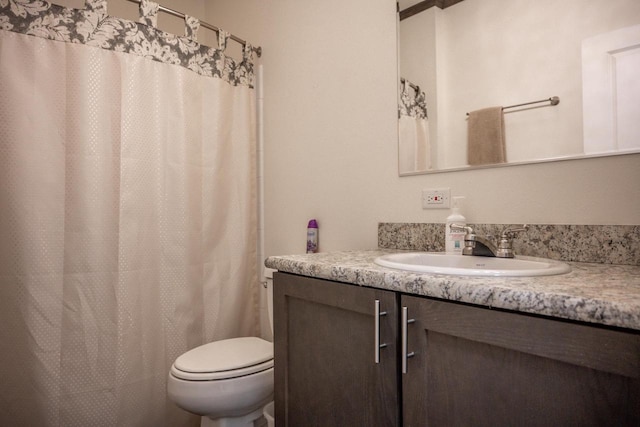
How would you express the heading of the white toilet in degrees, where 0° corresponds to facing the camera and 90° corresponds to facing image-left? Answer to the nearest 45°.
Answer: approximately 45°

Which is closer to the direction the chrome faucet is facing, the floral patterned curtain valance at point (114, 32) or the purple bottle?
the floral patterned curtain valance

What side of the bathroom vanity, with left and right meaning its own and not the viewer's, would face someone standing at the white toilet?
right

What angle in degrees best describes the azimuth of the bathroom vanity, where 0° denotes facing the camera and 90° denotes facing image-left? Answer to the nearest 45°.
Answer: approximately 45°

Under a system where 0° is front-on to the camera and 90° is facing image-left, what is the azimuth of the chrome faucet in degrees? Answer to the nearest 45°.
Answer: approximately 45°

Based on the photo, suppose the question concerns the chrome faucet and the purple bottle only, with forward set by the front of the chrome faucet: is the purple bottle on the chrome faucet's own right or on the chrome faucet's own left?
on the chrome faucet's own right

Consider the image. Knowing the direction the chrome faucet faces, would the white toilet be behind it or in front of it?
in front

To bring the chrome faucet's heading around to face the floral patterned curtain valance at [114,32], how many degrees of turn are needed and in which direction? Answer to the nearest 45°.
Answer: approximately 45° to its right
